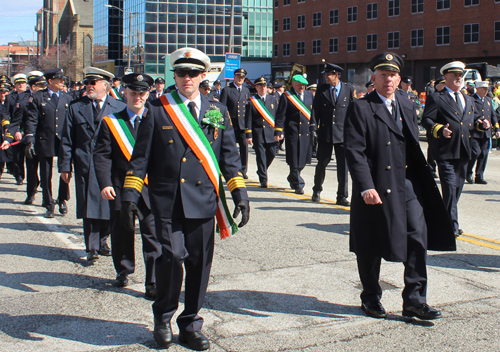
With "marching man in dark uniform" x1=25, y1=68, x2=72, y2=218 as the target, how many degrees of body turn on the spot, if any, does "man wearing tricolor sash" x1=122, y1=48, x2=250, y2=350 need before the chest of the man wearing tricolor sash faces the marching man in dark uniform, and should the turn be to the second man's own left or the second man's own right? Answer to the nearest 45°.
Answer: approximately 180°

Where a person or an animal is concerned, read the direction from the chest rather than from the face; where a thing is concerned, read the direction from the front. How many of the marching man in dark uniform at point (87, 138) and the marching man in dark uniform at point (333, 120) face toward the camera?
2

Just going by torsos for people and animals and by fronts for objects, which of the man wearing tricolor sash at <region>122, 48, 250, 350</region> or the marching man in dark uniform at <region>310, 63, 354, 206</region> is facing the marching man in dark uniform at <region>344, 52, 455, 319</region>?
the marching man in dark uniform at <region>310, 63, 354, 206</region>

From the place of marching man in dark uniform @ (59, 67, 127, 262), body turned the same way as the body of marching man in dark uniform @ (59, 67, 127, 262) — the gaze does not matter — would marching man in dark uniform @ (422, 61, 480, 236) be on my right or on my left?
on my left

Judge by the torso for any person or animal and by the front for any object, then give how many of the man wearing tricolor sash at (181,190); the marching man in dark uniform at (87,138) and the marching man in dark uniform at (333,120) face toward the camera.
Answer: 3

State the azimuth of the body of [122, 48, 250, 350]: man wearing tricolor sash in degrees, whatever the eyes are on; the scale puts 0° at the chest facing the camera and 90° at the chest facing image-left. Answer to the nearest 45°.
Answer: approximately 0°

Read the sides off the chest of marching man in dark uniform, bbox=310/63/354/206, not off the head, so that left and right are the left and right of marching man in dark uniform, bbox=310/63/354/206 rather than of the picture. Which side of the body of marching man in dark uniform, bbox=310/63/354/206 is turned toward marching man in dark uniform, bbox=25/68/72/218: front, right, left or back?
right

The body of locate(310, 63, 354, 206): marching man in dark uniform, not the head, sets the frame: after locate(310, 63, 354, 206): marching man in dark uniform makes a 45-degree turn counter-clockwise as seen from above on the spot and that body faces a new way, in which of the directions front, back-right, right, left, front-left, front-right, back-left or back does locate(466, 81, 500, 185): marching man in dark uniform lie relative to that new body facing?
left
